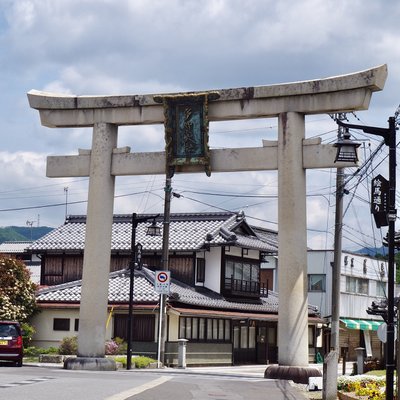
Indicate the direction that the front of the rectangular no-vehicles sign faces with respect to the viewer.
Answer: facing the viewer

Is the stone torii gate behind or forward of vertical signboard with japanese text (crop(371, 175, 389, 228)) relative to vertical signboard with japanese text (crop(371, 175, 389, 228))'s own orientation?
behind

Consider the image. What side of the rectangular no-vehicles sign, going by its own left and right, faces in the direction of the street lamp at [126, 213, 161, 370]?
right

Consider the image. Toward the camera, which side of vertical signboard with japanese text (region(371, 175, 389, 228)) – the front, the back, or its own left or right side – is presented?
front

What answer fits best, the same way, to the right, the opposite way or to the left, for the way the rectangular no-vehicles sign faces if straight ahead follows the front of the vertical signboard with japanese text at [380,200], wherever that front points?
the same way

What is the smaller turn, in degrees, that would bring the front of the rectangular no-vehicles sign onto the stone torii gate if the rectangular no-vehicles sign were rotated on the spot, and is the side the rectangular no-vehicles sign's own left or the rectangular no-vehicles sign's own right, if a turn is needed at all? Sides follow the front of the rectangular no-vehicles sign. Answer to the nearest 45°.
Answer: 0° — it already faces it

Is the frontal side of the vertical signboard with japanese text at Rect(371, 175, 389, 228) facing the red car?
no
